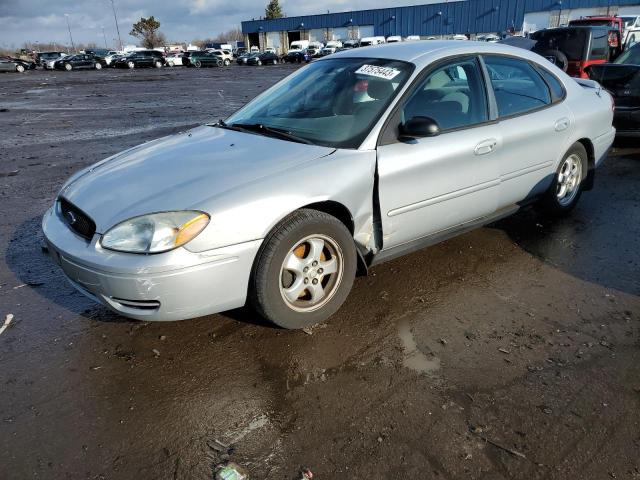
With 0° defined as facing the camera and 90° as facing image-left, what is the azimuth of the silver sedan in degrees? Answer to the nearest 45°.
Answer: approximately 45°

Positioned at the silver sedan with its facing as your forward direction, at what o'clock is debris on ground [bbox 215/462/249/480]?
The debris on ground is roughly at 11 o'clock from the silver sedan.

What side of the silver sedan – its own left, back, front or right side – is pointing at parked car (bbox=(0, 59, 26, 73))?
right

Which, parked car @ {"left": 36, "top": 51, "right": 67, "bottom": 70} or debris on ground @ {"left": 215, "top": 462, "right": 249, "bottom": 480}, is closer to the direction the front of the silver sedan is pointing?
the debris on ground

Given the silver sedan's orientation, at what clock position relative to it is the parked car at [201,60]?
The parked car is roughly at 4 o'clock from the silver sedan.

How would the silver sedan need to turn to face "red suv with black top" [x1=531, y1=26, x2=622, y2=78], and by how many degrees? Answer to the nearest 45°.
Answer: approximately 180°

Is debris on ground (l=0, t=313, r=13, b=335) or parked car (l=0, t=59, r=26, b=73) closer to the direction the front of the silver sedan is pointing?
the debris on ground

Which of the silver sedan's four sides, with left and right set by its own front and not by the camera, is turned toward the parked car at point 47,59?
right

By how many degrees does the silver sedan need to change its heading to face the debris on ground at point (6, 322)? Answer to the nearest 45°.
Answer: approximately 45° to its right

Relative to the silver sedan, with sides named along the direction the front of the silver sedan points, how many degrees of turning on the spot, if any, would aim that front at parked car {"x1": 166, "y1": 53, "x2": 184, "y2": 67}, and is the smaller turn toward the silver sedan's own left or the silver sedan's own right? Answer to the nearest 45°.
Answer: approximately 135° to the silver sedan's own right

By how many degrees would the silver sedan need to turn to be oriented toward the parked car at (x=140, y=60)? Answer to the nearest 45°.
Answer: approximately 135° to its right

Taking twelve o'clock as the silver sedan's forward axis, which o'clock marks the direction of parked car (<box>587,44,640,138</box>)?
The parked car is roughly at 6 o'clock from the silver sedan.

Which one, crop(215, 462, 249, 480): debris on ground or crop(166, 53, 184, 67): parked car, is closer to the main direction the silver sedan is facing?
the debris on ground
